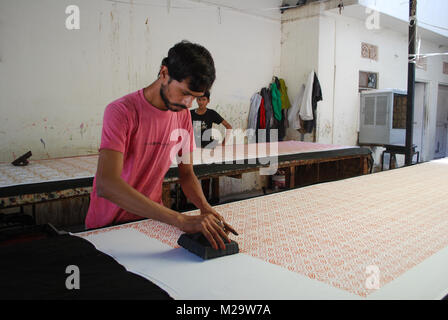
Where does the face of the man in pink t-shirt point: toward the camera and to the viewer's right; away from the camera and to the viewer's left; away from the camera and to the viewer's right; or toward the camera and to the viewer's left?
toward the camera and to the viewer's right

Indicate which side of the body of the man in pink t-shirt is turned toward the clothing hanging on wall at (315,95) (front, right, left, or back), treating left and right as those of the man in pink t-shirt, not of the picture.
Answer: left

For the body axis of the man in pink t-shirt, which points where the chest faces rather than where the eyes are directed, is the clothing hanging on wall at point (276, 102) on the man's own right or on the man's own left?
on the man's own left

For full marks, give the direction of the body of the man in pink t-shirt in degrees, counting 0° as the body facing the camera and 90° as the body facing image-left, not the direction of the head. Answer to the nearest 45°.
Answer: approximately 315°

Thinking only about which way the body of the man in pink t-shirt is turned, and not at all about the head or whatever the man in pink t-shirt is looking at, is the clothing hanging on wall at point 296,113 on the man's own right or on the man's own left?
on the man's own left
